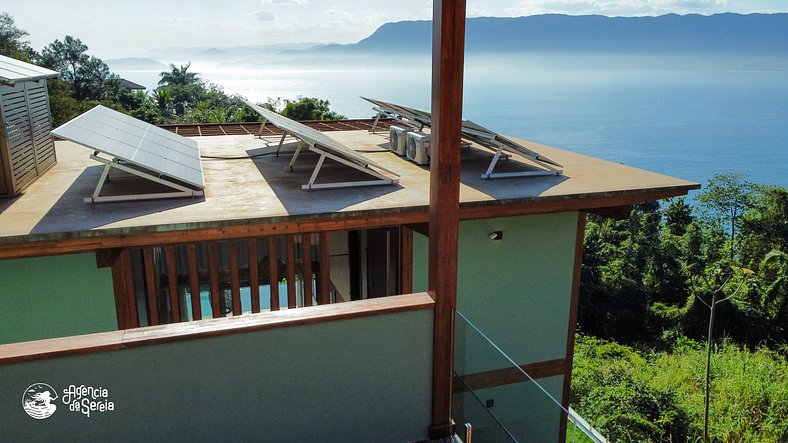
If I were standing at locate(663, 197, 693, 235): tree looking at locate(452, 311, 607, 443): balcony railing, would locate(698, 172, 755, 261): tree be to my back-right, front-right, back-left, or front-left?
back-left

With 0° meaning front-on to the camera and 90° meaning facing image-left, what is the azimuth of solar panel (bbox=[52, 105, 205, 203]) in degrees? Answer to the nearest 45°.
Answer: approximately 270°

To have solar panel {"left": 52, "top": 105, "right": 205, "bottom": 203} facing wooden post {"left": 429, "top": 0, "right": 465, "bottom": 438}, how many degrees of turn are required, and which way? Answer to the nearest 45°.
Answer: approximately 45° to its right

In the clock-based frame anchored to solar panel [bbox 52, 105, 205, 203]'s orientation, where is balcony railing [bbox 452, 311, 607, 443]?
The balcony railing is roughly at 2 o'clock from the solar panel.

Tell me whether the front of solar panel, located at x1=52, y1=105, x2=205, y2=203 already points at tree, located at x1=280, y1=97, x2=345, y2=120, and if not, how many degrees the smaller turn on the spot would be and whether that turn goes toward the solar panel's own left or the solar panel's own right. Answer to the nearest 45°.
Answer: approximately 90° to the solar panel's own left

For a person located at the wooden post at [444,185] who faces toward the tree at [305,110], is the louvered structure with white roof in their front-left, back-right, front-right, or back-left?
front-left

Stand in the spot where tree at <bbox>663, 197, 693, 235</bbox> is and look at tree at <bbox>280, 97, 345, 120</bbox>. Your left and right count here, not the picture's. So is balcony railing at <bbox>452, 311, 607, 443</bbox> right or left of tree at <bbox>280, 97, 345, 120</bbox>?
left
